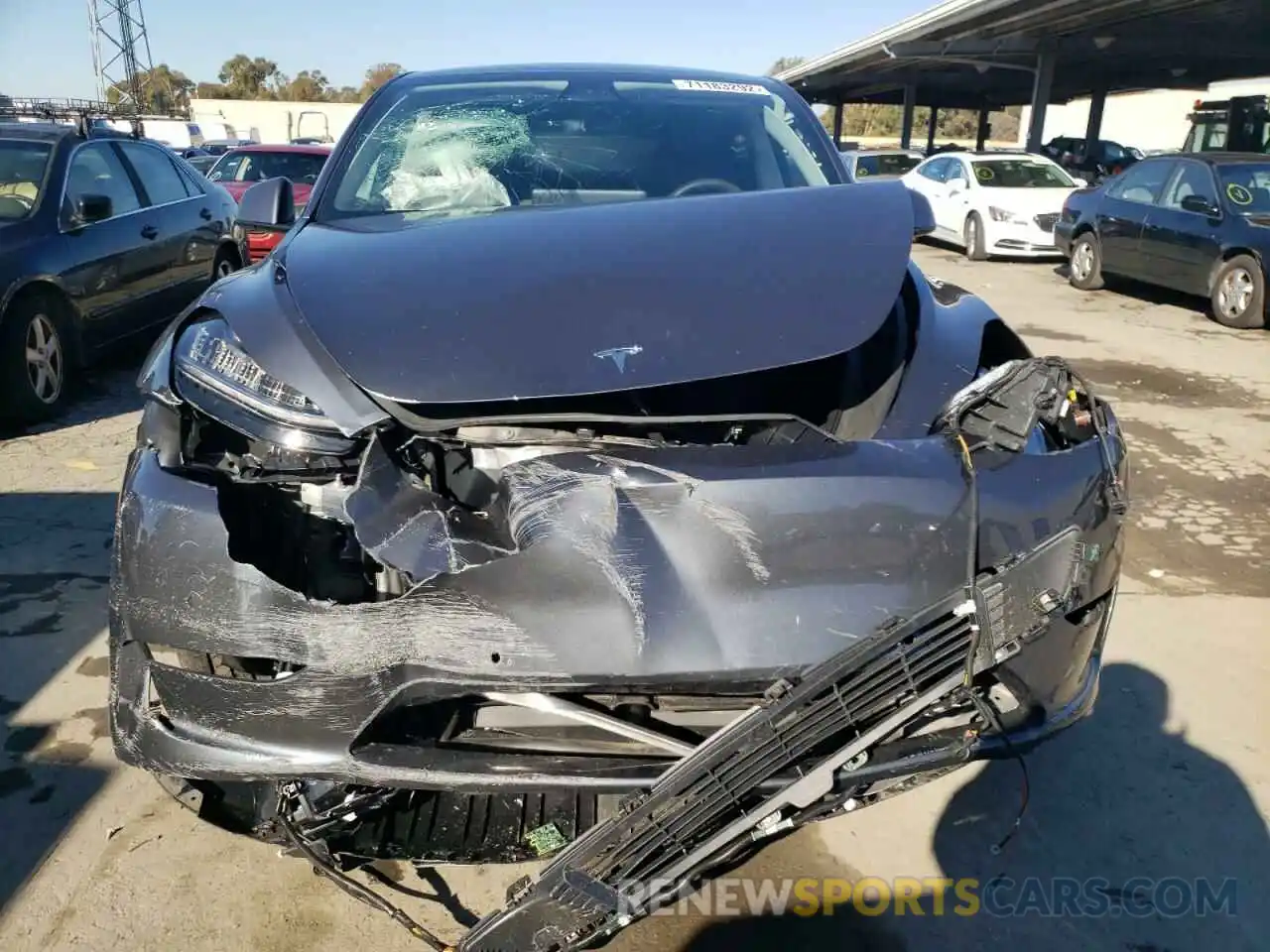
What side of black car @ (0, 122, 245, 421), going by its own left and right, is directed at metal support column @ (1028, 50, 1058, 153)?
back

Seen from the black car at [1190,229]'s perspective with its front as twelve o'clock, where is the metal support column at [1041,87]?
The metal support column is roughly at 7 o'clock from the black car.

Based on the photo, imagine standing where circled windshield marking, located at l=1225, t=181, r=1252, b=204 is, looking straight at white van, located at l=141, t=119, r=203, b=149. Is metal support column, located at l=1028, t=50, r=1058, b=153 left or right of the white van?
right

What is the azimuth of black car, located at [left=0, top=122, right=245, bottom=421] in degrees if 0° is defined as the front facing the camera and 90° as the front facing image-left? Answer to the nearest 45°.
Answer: approximately 45°

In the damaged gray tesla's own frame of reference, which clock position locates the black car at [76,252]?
The black car is roughly at 5 o'clock from the damaged gray tesla.

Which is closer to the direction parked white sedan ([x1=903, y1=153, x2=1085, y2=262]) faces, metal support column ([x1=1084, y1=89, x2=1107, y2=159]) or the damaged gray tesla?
the damaged gray tesla

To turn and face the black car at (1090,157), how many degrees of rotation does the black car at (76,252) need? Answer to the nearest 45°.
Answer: approximately 180°

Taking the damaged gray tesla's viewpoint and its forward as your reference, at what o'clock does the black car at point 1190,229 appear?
The black car is roughly at 7 o'clock from the damaged gray tesla.
